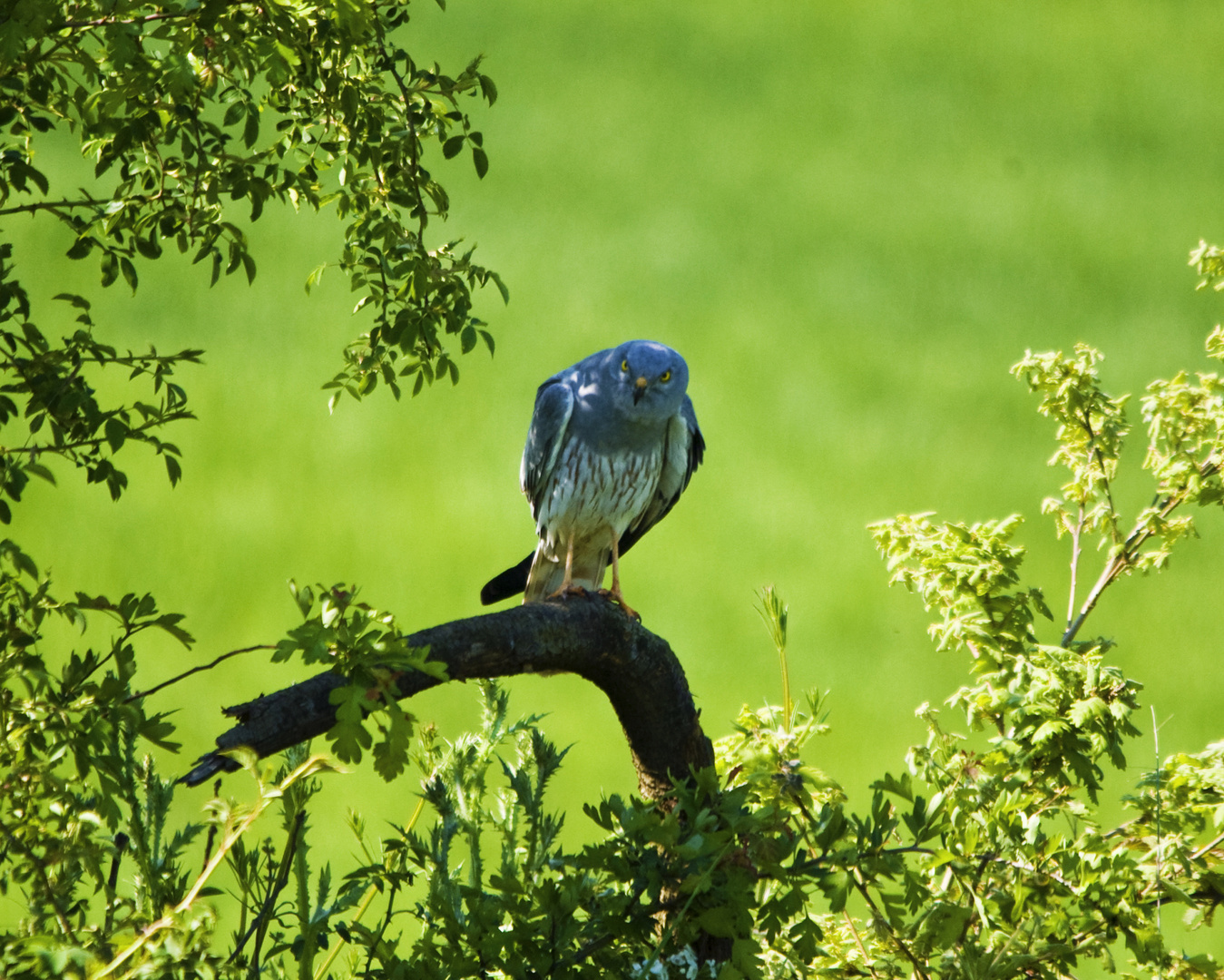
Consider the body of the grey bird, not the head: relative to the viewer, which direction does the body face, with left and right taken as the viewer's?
facing the viewer
